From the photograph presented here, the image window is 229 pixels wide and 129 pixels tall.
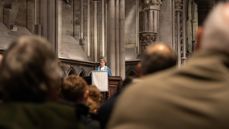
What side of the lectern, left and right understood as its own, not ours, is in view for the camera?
front
